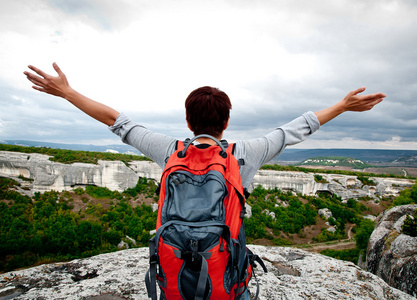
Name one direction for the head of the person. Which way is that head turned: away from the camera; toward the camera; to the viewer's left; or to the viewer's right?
away from the camera

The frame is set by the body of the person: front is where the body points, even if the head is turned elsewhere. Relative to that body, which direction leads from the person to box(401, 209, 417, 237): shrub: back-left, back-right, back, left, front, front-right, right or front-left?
front-right

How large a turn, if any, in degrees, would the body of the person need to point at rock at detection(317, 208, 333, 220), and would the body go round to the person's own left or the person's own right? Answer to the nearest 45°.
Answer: approximately 45° to the person's own right

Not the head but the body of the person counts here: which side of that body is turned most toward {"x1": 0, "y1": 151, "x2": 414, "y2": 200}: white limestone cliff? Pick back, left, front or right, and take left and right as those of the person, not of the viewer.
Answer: front

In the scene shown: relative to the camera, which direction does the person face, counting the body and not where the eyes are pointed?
away from the camera

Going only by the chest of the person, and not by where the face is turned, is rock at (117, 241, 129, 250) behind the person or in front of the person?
in front
